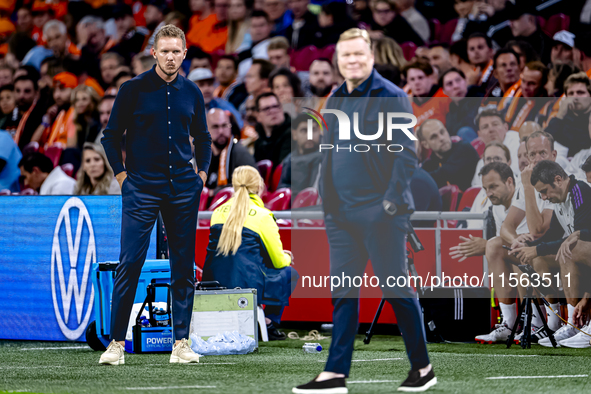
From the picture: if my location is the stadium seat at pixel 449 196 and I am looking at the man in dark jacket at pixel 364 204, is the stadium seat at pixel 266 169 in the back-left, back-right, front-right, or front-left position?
back-right

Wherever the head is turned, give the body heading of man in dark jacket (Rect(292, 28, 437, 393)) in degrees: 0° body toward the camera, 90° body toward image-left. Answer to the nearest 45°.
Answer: approximately 45°

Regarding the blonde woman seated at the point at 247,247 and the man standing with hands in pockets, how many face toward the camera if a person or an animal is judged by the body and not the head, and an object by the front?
1

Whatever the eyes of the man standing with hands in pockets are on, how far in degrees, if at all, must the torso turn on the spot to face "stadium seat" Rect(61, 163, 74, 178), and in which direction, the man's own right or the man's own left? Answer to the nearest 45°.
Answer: approximately 180°

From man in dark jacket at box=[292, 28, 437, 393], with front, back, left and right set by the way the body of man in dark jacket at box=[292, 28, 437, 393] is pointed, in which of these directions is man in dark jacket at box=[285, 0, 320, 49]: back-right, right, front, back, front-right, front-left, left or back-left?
back-right

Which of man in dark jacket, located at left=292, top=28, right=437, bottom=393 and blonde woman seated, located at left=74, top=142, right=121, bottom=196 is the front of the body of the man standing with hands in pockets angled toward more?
the man in dark jacket

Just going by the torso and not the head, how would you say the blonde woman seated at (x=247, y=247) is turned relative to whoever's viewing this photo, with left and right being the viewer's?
facing away from the viewer and to the right of the viewer

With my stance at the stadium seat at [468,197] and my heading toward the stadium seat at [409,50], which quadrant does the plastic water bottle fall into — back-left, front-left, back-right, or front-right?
back-left

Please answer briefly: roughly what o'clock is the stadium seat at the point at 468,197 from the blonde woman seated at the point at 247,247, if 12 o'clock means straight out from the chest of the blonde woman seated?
The stadium seat is roughly at 1 o'clock from the blonde woman seated.
